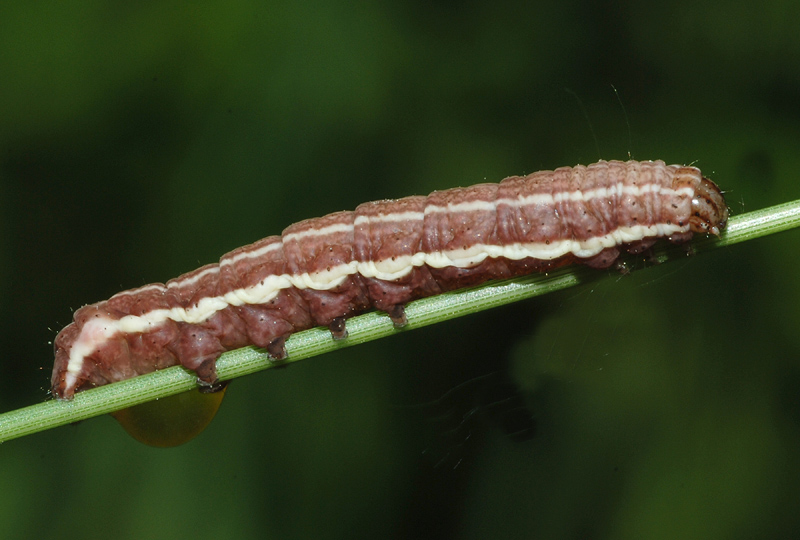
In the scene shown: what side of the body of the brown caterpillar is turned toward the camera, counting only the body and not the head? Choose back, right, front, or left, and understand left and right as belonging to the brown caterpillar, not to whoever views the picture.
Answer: right

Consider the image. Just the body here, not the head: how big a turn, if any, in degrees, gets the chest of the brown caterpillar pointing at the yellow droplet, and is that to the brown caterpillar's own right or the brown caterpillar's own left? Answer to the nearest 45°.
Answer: approximately 180°
